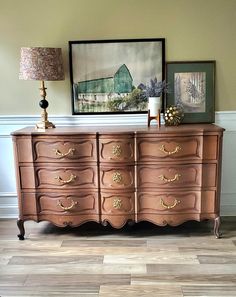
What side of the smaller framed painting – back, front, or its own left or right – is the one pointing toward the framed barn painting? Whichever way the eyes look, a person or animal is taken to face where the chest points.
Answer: right

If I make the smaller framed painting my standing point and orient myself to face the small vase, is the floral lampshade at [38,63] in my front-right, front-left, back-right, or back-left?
front-right

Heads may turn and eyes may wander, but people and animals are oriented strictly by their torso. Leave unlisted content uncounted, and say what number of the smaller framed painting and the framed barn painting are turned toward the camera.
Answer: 2

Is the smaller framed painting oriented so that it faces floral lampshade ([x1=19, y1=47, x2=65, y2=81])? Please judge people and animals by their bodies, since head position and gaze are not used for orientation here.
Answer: no

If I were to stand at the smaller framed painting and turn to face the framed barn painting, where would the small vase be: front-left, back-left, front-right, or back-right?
front-left

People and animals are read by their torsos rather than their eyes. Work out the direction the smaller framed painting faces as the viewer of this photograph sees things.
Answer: facing the viewer

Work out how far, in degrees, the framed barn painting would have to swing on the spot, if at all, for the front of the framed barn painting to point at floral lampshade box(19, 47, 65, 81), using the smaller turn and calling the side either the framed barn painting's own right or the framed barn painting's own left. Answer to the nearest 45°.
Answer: approximately 45° to the framed barn painting's own right

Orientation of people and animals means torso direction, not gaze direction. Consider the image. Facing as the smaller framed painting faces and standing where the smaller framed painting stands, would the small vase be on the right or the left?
on its right

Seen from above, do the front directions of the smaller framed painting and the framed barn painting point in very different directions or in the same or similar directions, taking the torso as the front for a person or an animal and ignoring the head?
same or similar directions

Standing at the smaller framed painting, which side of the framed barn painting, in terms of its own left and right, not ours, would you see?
left
